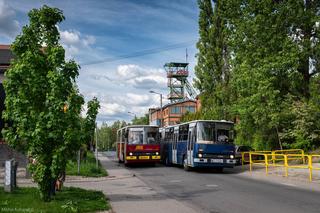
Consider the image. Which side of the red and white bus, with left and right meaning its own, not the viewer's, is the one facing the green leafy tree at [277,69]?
left

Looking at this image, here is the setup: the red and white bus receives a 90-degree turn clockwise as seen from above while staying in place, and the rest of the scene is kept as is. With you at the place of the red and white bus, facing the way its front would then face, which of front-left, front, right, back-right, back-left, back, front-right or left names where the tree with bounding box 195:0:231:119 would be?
back-right

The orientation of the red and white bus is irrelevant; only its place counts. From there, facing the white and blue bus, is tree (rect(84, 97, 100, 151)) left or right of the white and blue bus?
right

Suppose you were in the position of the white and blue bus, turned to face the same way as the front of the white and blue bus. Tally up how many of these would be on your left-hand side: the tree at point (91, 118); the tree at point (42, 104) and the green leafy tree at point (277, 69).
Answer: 1

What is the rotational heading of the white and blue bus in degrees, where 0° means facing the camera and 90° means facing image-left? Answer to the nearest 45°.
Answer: approximately 315°

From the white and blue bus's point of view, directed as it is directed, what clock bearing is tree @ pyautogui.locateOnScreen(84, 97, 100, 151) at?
The tree is roughly at 5 o'clock from the white and blue bus.

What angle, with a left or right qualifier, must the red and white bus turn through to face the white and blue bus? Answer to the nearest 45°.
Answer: approximately 45° to its left

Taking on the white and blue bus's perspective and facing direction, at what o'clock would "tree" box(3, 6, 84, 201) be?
The tree is roughly at 2 o'clock from the white and blue bus.

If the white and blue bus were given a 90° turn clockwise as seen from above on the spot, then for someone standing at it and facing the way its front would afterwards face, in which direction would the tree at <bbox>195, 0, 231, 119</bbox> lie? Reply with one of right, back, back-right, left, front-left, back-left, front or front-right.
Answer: back-right

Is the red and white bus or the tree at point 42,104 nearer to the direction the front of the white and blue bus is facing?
the tree
